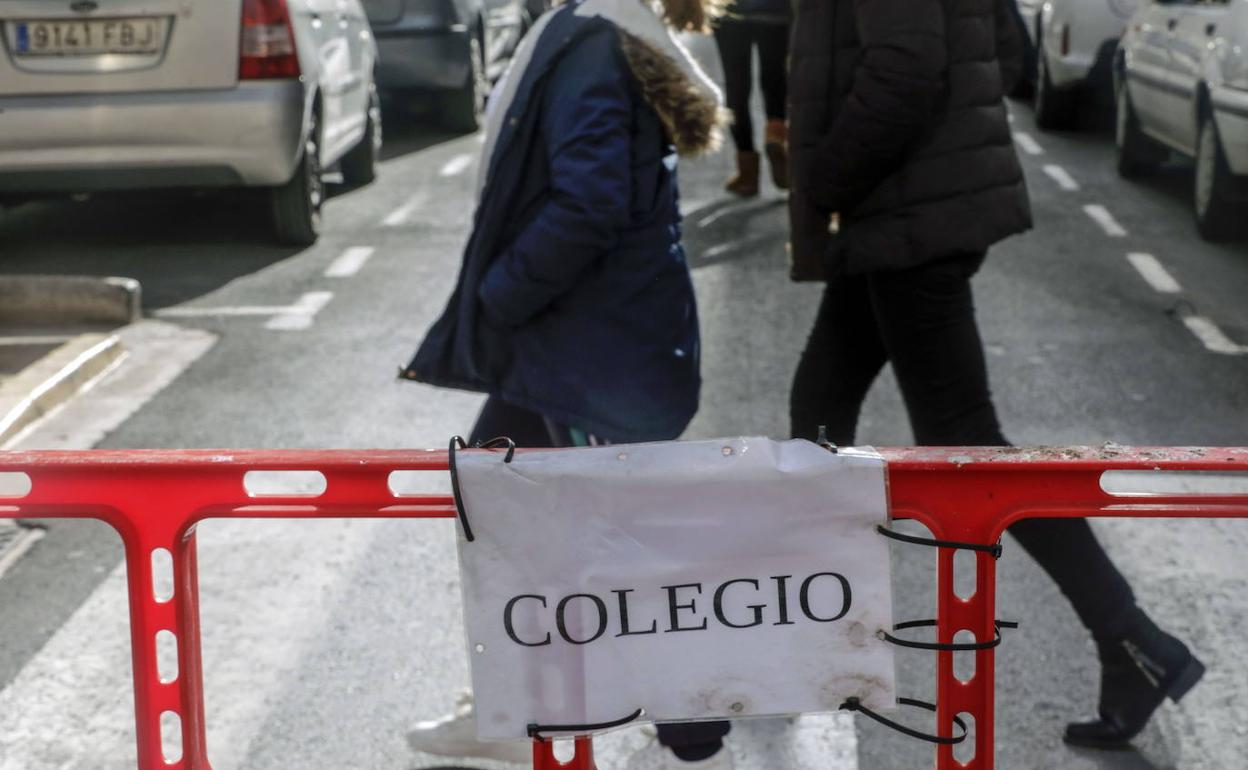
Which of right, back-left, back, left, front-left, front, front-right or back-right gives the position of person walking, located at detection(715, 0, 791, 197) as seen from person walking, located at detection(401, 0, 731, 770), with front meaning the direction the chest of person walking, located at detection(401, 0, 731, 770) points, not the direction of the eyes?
right

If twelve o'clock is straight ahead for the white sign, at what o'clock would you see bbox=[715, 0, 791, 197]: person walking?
The person walking is roughly at 6 o'clock from the white sign.

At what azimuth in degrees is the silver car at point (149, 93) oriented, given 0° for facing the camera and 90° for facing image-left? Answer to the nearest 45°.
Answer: approximately 180°

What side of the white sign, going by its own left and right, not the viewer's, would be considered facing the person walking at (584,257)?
back

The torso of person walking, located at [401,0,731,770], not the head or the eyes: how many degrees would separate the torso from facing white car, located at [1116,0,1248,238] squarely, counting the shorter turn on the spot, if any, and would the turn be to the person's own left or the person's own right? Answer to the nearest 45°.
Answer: approximately 135° to the person's own right

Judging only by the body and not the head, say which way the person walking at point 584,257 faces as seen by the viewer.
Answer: to the viewer's left

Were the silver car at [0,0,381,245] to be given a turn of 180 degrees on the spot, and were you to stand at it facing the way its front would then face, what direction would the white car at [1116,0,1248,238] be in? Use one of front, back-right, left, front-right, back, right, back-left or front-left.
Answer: left

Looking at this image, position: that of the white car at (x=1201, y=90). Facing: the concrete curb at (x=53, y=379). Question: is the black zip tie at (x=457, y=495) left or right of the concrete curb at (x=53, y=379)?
left

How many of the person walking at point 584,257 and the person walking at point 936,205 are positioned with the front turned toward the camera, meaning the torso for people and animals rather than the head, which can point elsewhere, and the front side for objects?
0

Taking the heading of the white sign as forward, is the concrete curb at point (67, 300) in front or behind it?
behind
